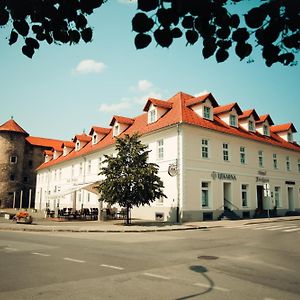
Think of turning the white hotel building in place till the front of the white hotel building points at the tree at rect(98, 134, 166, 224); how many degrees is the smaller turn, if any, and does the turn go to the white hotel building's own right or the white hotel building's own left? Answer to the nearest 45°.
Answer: approximately 90° to the white hotel building's own right
